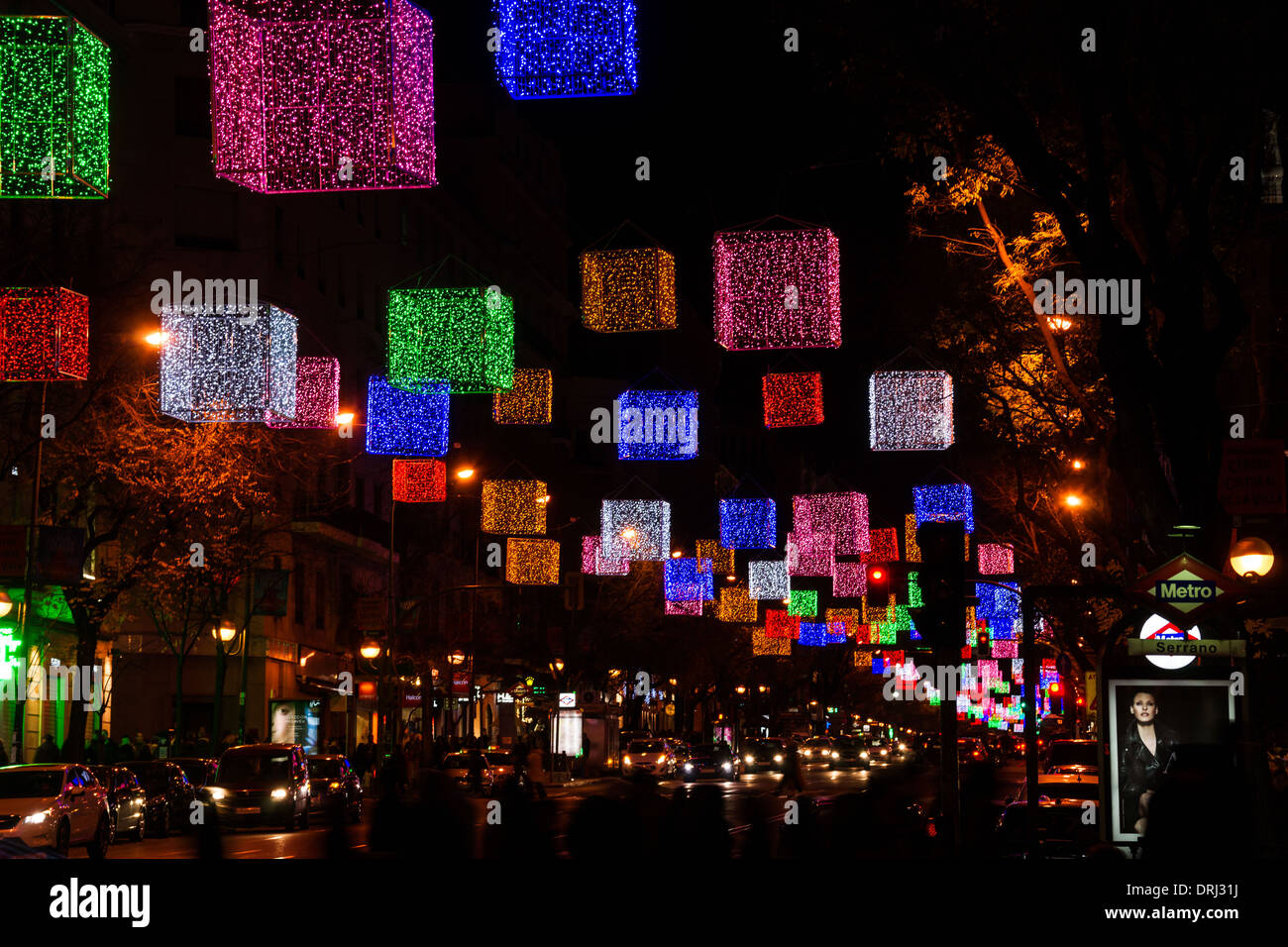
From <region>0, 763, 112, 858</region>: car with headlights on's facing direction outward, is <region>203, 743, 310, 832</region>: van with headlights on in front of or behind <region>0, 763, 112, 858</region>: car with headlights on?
behind

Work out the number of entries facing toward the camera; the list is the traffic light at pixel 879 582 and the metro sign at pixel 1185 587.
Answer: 2

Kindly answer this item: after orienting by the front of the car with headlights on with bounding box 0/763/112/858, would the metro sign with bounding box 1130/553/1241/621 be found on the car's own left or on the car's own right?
on the car's own left

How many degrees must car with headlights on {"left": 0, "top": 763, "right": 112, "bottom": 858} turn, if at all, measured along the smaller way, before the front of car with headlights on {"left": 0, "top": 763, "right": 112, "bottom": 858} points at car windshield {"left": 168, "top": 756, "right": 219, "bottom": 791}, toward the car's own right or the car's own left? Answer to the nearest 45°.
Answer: approximately 135° to the car's own right

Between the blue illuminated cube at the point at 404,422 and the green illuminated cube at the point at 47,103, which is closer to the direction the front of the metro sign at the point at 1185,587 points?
the green illuminated cube

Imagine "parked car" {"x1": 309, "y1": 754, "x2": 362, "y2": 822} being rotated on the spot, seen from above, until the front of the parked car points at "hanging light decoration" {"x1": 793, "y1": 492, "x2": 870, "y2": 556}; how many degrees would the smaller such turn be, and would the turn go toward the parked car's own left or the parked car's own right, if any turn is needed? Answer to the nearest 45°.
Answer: approximately 135° to the parked car's own left

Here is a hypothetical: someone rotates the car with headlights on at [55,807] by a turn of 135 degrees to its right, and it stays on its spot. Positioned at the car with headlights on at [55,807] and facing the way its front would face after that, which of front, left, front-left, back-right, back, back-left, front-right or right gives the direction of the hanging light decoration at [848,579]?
front-right

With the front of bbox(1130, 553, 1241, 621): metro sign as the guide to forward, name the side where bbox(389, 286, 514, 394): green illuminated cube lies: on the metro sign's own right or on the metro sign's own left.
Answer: on the metro sign's own right

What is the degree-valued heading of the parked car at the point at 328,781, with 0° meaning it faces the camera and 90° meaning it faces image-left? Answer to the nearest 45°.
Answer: approximately 45°
